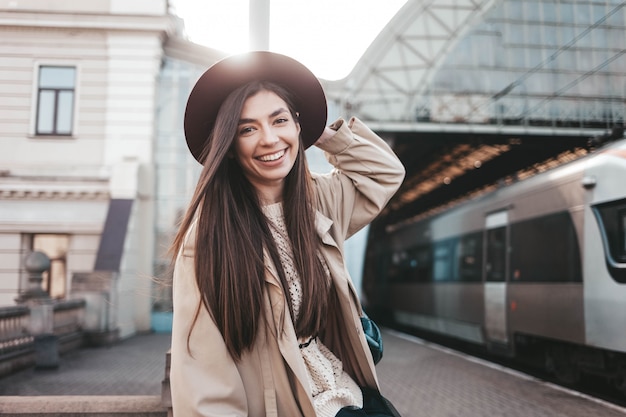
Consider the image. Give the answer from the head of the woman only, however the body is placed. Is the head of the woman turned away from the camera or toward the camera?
toward the camera

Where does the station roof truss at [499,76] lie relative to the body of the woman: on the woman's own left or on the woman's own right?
on the woman's own left

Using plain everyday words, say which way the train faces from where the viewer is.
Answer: facing the viewer and to the right of the viewer

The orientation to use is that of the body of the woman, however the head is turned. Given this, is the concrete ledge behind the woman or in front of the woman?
behind

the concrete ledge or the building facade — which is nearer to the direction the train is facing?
the concrete ledge

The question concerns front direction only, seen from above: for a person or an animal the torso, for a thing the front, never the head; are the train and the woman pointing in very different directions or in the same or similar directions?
same or similar directions

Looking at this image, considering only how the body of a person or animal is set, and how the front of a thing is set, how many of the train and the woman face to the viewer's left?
0

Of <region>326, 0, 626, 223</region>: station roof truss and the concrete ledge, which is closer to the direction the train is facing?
the concrete ledge

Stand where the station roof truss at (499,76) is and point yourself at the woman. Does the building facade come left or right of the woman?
right
